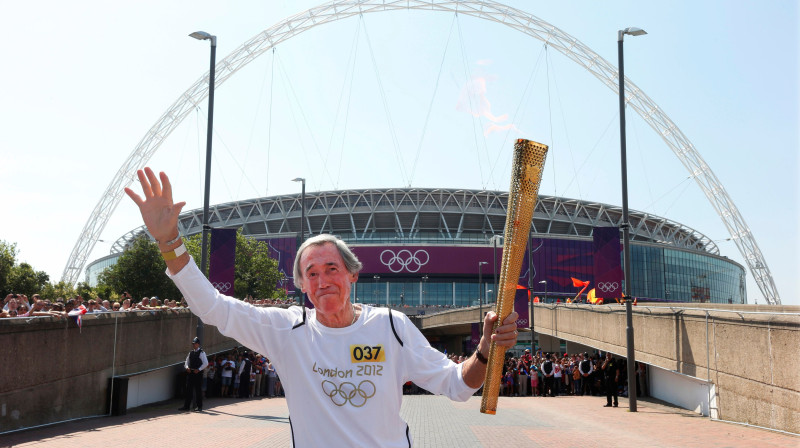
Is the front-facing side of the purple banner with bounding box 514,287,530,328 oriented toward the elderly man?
yes

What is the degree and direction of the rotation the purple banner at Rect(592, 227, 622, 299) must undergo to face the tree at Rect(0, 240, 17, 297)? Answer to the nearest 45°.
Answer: approximately 90° to its right

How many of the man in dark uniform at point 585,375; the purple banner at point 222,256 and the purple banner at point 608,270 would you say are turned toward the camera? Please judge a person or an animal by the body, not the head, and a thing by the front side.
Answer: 3

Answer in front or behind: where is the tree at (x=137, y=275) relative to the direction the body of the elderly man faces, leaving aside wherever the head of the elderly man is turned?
behind

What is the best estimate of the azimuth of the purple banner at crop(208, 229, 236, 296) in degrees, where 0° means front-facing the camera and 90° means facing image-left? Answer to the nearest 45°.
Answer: approximately 0°

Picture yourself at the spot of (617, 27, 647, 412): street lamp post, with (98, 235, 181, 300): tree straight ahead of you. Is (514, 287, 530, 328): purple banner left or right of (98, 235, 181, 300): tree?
right

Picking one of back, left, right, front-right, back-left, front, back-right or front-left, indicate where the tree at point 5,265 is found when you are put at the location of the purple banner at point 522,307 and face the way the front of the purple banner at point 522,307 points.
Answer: right

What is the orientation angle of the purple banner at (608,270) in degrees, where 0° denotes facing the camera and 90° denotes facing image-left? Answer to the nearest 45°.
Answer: approximately 0°

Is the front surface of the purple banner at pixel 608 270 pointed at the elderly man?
yes

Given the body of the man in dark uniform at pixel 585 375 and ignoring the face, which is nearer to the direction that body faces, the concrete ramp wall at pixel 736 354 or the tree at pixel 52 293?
the concrete ramp wall

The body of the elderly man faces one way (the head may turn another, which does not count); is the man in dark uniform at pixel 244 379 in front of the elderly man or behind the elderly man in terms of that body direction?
behind

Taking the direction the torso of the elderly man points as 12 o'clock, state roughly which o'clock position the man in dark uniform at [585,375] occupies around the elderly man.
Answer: The man in dark uniform is roughly at 7 o'clock from the elderly man.
